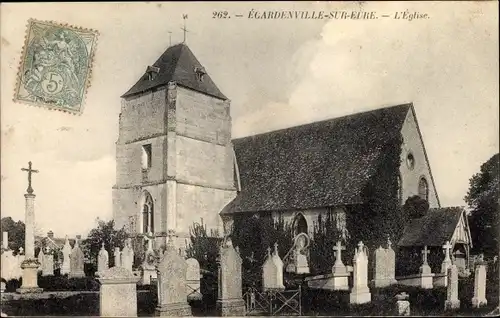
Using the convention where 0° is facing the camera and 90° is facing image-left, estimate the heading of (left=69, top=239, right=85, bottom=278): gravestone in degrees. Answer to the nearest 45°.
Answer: approximately 0°

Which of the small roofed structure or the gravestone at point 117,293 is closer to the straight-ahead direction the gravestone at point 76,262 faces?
the gravestone

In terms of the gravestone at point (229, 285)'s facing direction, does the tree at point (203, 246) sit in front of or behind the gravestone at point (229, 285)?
behind

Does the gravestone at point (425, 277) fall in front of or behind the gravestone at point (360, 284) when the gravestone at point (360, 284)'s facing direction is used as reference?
behind

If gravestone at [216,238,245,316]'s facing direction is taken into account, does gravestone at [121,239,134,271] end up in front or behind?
behind

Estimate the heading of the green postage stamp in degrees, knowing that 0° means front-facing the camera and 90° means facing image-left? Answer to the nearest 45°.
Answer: approximately 0°
